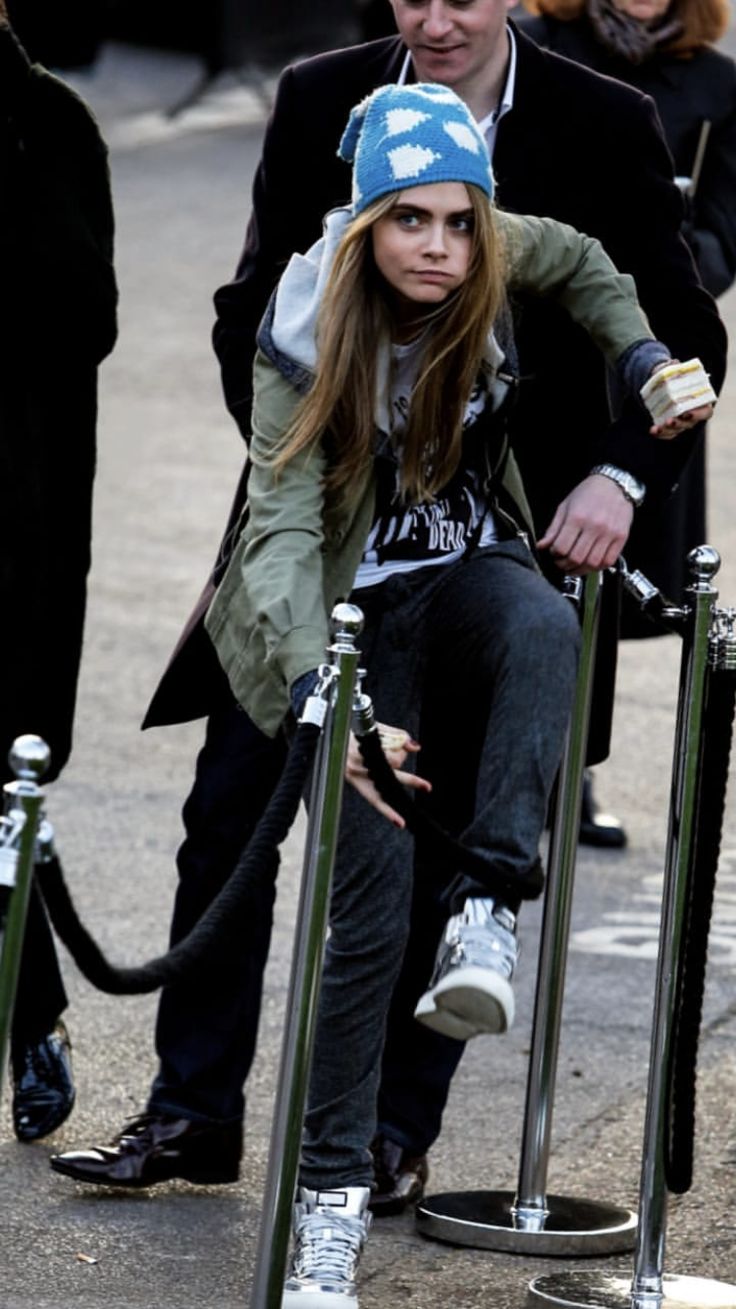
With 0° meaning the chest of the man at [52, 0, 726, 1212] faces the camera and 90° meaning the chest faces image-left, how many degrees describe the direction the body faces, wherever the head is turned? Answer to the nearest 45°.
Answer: approximately 0°

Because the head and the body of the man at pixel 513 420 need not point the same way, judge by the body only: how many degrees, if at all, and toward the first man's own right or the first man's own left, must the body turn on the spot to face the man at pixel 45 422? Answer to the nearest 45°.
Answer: approximately 90° to the first man's own right
